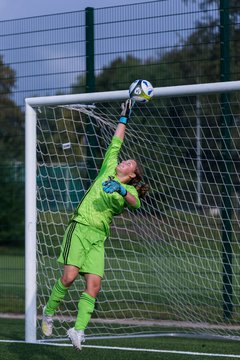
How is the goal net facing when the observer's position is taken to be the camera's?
facing the viewer and to the left of the viewer

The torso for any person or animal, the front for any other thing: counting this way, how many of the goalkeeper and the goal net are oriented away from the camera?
0

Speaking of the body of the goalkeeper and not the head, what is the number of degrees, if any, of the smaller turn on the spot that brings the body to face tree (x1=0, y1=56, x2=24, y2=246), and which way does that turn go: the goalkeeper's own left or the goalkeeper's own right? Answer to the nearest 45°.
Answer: approximately 180°

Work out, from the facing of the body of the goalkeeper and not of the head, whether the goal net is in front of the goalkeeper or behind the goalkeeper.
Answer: behind

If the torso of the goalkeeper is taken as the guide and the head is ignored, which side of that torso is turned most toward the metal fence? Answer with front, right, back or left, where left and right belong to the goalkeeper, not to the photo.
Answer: back

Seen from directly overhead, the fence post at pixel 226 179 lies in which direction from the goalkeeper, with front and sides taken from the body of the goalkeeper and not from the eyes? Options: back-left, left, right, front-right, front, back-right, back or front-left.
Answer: back-left

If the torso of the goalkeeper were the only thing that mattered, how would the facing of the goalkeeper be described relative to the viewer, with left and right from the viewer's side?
facing the viewer

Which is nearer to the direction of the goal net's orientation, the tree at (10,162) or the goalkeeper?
the goalkeeper
